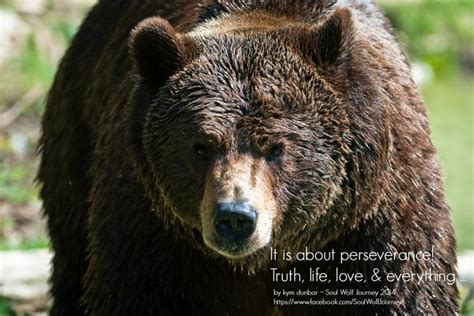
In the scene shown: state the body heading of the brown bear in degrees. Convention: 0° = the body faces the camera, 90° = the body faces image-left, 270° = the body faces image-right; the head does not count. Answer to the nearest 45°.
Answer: approximately 0°
